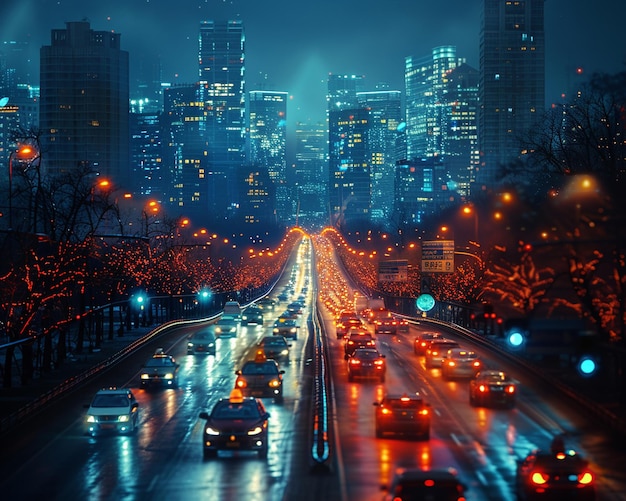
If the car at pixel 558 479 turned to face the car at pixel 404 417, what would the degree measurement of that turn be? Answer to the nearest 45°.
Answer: approximately 45° to its left

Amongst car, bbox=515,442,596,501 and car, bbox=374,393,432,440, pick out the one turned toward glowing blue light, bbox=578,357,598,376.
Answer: car, bbox=515,442,596,501

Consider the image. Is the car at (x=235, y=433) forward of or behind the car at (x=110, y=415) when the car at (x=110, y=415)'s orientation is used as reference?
forward

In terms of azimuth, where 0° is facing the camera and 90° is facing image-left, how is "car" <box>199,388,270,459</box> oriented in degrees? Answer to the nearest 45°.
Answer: approximately 0°

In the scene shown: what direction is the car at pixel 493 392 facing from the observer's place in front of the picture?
facing away from the viewer

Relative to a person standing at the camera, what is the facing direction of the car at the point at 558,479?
facing away from the viewer

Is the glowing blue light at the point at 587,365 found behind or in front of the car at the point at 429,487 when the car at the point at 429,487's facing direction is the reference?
in front

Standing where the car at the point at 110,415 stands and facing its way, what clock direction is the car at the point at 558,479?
the car at the point at 558,479 is roughly at 11 o'clock from the car at the point at 110,415.

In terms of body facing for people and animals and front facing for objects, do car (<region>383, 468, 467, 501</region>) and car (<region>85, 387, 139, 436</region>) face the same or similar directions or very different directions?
very different directions

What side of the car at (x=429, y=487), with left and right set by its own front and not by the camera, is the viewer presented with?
back

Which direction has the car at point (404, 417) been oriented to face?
away from the camera

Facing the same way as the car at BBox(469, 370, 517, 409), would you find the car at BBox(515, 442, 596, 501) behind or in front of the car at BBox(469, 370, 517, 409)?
behind

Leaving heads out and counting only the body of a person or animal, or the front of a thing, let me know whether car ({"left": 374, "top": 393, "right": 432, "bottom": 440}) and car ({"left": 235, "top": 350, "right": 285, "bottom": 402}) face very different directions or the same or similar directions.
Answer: very different directions

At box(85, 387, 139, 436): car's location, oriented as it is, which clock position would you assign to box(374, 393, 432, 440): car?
box(374, 393, 432, 440): car is roughly at 10 o'clock from box(85, 387, 139, 436): car.

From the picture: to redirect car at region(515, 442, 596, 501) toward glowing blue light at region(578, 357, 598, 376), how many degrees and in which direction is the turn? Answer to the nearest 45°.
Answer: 0° — it already faces it
